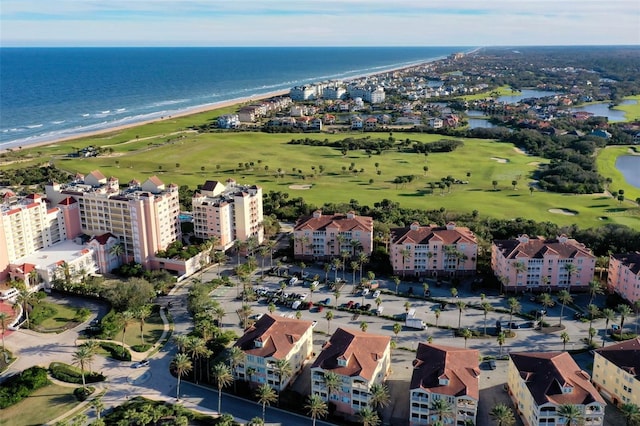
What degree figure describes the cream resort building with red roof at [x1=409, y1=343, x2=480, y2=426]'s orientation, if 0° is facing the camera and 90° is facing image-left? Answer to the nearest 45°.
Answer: approximately 0°

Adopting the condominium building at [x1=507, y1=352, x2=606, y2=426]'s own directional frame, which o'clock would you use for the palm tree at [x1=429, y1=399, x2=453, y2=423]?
The palm tree is roughly at 2 o'clock from the condominium building.

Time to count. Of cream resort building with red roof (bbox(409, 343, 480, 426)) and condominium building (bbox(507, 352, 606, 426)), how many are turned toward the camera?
2

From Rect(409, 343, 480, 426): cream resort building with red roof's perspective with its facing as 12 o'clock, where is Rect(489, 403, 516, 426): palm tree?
The palm tree is roughly at 10 o'clock from the cream resort building with red roof.

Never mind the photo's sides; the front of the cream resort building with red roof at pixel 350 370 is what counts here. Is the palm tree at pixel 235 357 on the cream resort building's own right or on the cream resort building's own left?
on the cream resort building's own right

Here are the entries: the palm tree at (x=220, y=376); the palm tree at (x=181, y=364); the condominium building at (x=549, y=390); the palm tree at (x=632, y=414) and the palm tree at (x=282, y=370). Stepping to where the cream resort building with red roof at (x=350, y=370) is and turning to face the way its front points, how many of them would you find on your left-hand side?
2

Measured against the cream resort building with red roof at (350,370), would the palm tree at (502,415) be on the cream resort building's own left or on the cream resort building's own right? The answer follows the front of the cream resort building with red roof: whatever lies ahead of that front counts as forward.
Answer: on the cream resort building's own left

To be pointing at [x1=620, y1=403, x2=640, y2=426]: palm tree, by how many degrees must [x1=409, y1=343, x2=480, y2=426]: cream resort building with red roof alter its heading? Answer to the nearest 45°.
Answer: approximately 90° to its left

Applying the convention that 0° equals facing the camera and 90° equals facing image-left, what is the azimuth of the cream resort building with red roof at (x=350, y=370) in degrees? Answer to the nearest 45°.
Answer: approximately 0°

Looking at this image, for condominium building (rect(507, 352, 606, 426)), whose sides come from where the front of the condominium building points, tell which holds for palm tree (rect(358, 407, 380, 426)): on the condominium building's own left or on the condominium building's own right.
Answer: on the condominium building's own right
